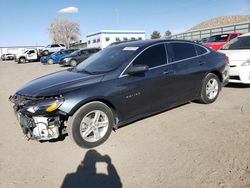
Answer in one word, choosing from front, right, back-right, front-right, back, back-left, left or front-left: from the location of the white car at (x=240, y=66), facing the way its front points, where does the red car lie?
back-right

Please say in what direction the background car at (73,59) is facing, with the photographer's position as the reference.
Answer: facing the viewer and to the left of the viewer

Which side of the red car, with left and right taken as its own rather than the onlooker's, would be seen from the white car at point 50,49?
right

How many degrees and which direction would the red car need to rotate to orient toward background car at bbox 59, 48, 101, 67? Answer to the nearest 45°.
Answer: approximately 45° to its right

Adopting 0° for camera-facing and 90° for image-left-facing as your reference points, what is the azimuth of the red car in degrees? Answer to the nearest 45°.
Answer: approximately 45°

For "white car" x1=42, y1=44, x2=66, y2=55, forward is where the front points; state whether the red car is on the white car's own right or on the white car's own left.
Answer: on the white car's own left
